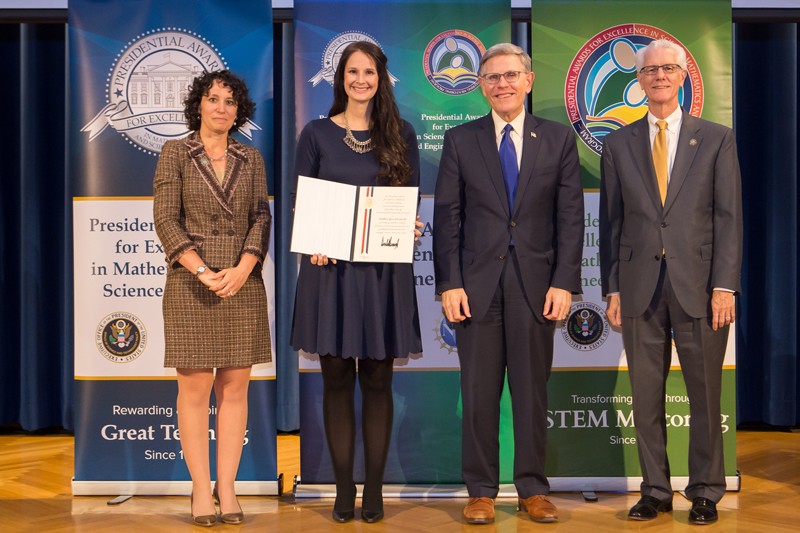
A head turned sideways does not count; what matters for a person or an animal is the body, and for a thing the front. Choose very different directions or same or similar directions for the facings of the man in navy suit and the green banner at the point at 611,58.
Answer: same or similar directions

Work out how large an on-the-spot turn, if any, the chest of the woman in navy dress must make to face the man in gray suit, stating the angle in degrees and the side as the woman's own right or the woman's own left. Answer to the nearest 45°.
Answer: approximately 90° to the woman's own left

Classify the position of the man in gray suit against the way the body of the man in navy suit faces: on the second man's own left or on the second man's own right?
on the second man's own left

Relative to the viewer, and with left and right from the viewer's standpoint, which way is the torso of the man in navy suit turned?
facing the viewer

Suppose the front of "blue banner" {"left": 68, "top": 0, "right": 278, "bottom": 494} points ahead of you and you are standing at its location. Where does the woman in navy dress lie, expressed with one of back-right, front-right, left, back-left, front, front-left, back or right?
front-left

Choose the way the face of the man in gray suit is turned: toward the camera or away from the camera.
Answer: toward the camera

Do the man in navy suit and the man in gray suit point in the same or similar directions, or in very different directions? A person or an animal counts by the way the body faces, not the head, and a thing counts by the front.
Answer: same or similar directions

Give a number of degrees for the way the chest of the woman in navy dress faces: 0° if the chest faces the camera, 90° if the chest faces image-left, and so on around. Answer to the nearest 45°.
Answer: approximately 0°

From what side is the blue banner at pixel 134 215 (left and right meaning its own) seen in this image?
front

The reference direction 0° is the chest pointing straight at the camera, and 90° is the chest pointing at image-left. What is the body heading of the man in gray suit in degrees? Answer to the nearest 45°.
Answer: approximately 0°

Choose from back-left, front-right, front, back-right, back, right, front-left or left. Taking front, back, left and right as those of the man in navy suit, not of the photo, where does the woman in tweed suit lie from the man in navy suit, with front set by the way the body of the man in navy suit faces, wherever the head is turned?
right

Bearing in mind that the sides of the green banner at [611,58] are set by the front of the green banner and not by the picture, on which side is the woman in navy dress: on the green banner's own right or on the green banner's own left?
on the green banner's own right

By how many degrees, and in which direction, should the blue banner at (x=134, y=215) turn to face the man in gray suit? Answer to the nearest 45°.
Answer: approximately 45° to its left
